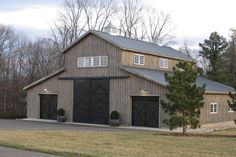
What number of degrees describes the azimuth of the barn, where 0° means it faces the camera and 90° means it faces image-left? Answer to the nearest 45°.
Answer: approximately 45°

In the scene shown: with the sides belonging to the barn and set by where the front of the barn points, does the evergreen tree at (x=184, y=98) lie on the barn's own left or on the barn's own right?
on the barn's own left
